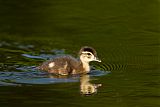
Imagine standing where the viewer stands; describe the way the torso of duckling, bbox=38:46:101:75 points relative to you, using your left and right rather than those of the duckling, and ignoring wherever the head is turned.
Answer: facing to the right of the viewer
